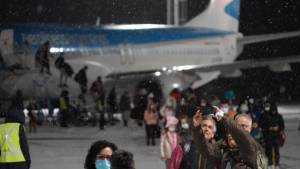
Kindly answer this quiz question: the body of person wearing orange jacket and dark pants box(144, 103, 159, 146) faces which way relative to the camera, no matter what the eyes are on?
toward the camera

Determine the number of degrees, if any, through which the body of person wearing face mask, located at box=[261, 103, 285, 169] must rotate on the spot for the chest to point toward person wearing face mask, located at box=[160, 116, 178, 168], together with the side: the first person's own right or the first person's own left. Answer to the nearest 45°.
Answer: approximately 45° to the first person's own right

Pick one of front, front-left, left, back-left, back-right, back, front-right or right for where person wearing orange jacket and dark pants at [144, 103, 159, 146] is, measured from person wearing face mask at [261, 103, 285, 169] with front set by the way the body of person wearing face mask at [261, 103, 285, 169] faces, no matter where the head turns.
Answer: back-right

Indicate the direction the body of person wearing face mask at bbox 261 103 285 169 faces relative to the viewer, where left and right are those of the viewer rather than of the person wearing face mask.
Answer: facing the viewer

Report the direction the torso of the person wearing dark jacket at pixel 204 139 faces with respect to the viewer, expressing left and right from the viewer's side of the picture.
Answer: facing the viewer and to the left of the viewer

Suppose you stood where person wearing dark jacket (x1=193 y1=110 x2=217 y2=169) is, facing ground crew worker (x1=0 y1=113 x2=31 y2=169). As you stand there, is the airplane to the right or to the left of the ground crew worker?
right

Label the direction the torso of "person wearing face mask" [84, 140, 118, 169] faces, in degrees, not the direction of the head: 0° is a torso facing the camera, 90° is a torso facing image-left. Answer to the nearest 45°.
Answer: approximately 315°

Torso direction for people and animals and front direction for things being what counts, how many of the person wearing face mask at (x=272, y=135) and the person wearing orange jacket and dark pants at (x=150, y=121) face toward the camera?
2

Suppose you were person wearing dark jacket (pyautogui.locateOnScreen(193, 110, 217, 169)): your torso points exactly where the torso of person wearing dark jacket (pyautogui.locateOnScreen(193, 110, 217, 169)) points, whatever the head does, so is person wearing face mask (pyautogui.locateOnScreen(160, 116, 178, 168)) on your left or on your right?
on your right

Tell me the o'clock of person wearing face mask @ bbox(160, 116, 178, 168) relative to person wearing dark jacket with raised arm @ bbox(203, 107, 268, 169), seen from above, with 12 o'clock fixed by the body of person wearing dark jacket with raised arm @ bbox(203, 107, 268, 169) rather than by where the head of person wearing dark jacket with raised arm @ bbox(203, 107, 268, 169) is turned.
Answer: person wearing face mask @ bbox(160, 116, 178, 168) is roughly at 4 o'clock from person wearing dark jacket with raised arm @ bbox(203, 107, 268, 169).

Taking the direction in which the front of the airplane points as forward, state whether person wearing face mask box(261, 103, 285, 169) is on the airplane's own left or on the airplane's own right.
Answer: on the airplane's own left
